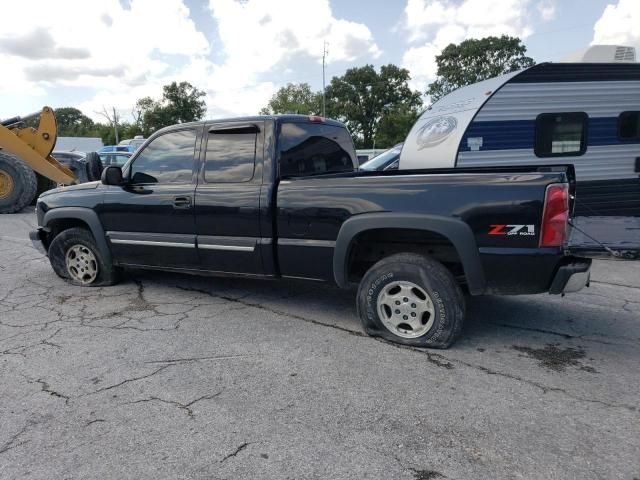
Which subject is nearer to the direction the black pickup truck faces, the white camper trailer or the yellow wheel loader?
the yellow wheel loader

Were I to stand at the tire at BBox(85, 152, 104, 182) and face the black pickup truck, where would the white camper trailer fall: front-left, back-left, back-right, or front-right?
front-left

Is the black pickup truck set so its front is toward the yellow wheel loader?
yes

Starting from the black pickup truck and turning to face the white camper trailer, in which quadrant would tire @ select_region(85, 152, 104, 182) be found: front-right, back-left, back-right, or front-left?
back-left

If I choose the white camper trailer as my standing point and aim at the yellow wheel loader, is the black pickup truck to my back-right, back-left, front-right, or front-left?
front-left

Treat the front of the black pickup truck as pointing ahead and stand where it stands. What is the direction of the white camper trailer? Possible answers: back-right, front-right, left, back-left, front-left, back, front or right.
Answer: right

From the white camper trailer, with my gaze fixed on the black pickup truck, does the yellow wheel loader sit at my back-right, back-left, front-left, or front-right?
front-right

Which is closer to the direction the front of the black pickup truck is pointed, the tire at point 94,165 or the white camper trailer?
the tire

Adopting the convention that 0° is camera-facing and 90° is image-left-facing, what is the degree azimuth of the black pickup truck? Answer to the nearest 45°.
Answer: approximately 135°

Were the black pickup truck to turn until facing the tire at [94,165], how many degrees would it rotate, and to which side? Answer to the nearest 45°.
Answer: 0° — it already faces it
